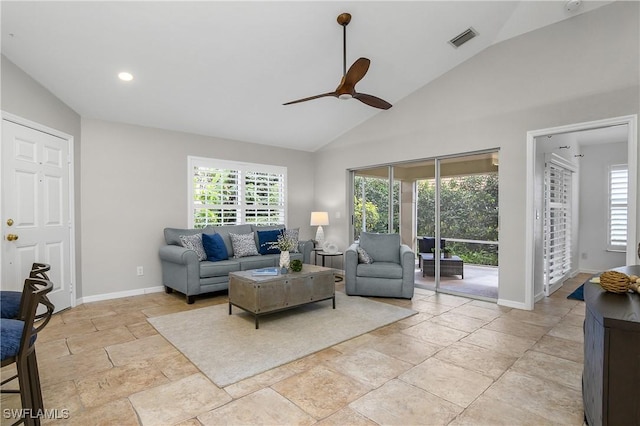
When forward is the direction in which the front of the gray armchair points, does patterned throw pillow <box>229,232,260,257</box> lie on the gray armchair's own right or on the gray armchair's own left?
on the gray armchair's own right

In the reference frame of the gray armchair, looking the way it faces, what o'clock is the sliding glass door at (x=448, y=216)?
The sliding glass door is roughly at 8 o'clock from the gray armchair.

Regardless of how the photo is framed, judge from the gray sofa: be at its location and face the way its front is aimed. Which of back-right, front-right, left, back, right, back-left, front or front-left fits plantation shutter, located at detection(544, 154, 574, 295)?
front-left

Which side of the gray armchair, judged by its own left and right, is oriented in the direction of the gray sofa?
right

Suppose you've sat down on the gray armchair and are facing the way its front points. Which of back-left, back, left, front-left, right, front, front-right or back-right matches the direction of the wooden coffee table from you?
front-right

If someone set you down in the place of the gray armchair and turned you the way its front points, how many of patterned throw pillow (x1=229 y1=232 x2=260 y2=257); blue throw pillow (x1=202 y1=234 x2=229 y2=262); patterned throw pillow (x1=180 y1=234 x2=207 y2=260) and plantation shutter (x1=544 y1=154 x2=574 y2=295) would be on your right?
3

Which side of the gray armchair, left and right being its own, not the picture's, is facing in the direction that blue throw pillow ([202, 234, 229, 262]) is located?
right

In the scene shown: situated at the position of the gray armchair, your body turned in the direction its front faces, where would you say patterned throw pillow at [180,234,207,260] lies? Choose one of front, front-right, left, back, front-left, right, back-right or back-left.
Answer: right

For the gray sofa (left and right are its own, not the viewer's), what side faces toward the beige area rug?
front

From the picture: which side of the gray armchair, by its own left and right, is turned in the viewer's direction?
front

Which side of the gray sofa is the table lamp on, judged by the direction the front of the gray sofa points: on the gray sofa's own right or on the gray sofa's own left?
on the gray sofa's own left

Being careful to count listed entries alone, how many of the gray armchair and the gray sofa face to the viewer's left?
0

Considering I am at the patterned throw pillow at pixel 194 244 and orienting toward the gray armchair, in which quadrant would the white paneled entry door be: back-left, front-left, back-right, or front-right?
back-right
